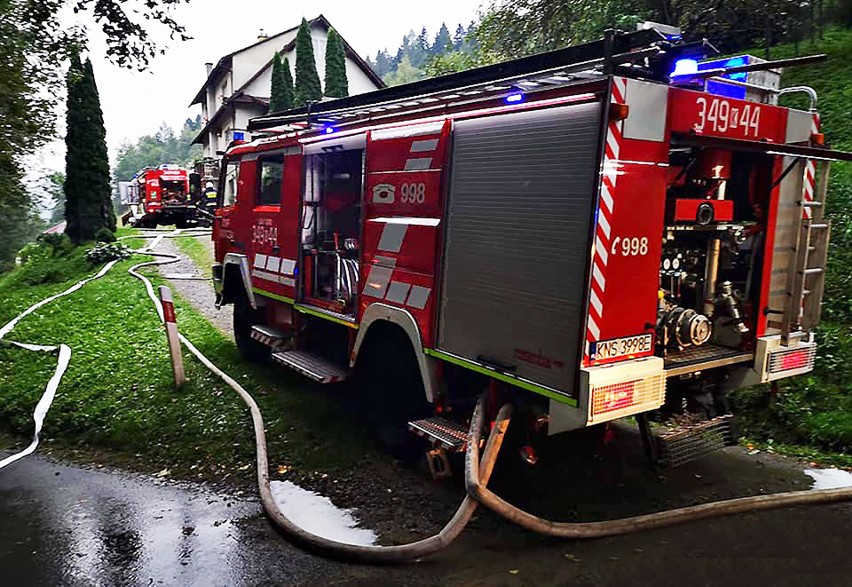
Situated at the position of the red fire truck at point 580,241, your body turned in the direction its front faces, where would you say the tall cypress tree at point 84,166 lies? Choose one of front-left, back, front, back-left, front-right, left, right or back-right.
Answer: front

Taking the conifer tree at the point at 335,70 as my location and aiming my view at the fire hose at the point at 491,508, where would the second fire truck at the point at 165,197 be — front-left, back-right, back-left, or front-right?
front-right

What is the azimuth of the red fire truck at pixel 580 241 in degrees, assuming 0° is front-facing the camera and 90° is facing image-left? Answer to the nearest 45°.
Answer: approximately 135°

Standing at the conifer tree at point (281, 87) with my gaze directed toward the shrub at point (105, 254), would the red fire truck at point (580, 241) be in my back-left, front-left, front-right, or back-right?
front-left

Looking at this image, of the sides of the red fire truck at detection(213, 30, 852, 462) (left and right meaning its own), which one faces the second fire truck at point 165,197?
front

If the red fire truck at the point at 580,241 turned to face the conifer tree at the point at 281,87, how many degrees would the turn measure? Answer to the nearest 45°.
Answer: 0° — it already faces it

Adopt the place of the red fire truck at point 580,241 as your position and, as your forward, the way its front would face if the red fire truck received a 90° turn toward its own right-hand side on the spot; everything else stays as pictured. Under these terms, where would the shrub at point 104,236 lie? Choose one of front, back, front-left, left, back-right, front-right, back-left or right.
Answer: left

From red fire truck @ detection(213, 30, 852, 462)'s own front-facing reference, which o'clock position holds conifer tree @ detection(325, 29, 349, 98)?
The conifer tree is roughly at 1 o'clock from the red fire truck.

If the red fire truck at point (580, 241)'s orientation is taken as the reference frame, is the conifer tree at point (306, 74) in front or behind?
in front
